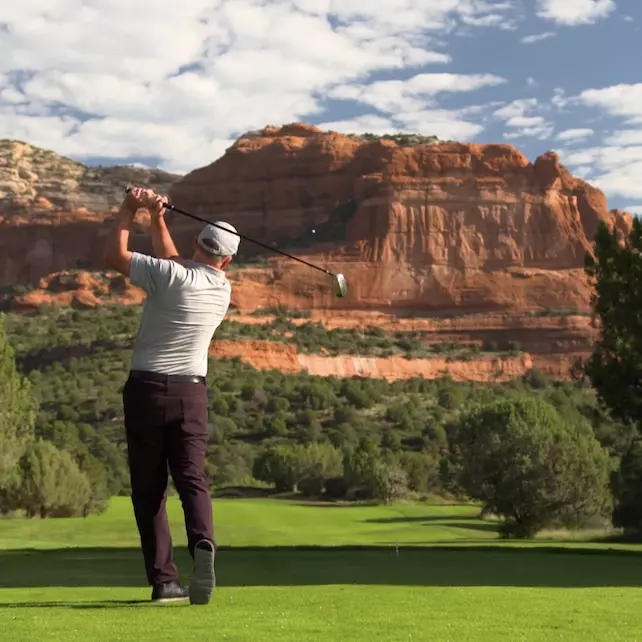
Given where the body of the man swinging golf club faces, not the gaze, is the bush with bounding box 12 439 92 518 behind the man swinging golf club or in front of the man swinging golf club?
in front

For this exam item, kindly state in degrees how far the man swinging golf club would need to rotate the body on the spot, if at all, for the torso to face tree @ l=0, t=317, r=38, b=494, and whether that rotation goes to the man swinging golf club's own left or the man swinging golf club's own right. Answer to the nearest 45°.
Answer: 0° — they already face it

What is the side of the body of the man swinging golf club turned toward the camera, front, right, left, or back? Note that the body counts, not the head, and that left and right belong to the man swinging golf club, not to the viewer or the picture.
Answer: back

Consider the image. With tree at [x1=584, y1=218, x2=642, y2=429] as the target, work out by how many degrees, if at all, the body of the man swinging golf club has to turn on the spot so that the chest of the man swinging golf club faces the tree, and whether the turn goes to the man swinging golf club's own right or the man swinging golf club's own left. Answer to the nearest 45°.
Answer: approximately 45° to the man swinging golf club's own right

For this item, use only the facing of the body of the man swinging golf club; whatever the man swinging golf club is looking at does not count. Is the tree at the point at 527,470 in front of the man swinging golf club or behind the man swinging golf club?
in front

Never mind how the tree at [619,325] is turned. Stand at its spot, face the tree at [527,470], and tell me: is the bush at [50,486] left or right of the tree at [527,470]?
left
